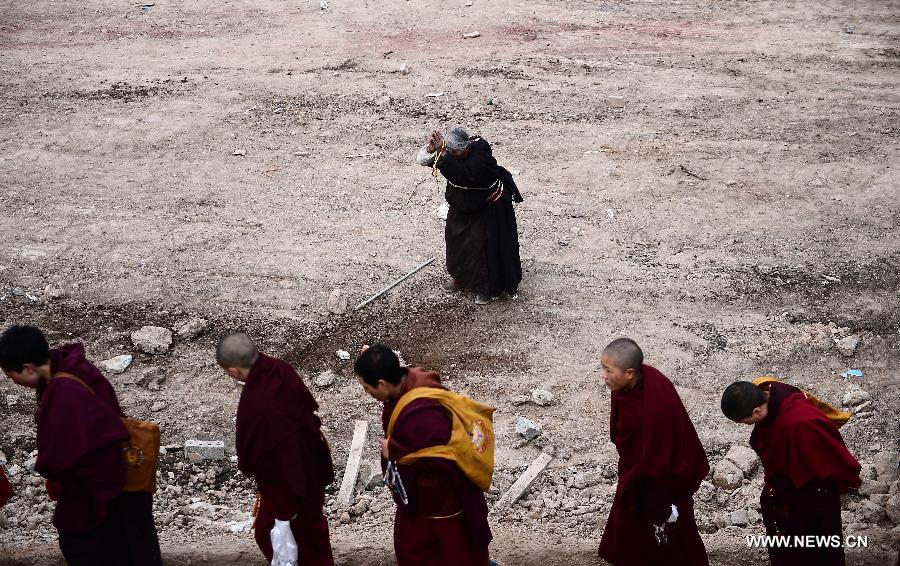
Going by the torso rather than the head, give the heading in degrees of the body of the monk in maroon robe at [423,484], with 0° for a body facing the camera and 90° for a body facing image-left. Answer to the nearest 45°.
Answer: approximately 90°

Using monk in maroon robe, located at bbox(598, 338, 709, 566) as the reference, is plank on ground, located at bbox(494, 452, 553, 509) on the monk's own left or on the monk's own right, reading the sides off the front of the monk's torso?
on the monk's own right

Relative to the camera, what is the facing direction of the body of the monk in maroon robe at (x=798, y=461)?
to the viewer's left

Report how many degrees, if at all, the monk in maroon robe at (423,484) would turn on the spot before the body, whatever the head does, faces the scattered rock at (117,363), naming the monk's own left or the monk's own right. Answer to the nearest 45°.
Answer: approximately 45° to the monk's own right

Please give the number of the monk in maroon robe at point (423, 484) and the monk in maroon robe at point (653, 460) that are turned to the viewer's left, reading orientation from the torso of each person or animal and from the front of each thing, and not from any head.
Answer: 2

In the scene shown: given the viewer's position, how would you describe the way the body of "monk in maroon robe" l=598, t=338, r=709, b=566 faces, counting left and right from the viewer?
facing to the left of the viewer

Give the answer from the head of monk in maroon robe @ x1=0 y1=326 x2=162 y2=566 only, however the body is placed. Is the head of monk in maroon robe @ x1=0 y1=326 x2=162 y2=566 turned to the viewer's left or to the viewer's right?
to the viewer's left
